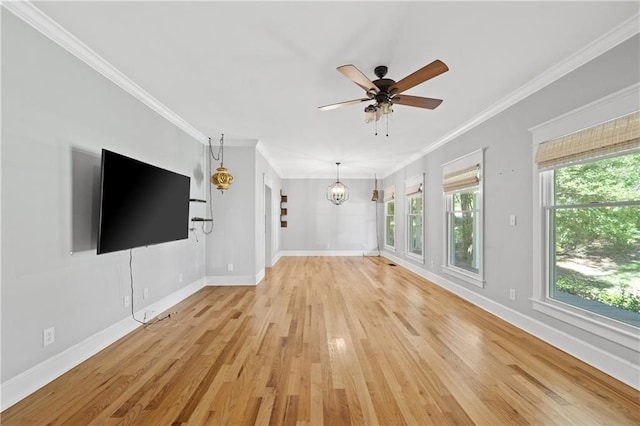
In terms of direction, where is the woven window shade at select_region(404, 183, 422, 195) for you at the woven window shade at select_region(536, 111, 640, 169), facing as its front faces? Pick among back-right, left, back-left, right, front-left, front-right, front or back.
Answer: right

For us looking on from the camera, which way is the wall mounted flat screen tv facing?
facing the viewer and to the right of the viewer

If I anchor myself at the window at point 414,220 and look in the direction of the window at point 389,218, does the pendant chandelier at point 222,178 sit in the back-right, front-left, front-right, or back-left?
back-left

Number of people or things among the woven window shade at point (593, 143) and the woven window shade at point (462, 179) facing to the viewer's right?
0

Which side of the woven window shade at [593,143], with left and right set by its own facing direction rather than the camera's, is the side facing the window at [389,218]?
right

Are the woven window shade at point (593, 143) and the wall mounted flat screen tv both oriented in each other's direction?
yes

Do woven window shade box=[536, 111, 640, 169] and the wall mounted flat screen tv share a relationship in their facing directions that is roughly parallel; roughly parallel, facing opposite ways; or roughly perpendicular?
roughly parallel, facing opposite ways

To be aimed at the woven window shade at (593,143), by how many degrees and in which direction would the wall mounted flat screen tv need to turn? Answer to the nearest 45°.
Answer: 0° — it already faces it

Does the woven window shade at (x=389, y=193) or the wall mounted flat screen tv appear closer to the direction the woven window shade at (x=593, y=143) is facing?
the wall mounted flat screen tv

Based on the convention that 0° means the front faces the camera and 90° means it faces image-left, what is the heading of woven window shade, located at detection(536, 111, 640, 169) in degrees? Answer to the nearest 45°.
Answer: approximately 45°

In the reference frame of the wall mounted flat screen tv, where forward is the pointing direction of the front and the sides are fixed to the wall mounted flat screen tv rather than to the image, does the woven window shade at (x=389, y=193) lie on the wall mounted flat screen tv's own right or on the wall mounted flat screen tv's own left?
on the wall mounted flat screen tv's own left

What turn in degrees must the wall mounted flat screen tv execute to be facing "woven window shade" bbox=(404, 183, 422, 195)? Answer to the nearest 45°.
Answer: approximately 45° to its left

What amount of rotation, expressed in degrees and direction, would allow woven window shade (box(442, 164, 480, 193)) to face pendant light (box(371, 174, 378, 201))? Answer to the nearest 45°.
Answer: approximately 90° to its right

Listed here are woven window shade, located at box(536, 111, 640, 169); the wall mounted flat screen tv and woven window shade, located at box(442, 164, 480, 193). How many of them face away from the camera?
0

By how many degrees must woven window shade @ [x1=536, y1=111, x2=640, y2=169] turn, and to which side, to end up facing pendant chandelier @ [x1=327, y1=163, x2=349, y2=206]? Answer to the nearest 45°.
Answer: approximately 90° to its right

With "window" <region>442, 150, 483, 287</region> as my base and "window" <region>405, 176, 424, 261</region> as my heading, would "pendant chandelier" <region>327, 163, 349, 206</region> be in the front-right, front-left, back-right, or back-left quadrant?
front-left

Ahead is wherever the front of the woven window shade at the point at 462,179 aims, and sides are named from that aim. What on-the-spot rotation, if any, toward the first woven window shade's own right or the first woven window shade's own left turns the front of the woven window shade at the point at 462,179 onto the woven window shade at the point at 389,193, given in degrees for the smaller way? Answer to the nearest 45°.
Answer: approximately 90° to the first woven window shade's own right
